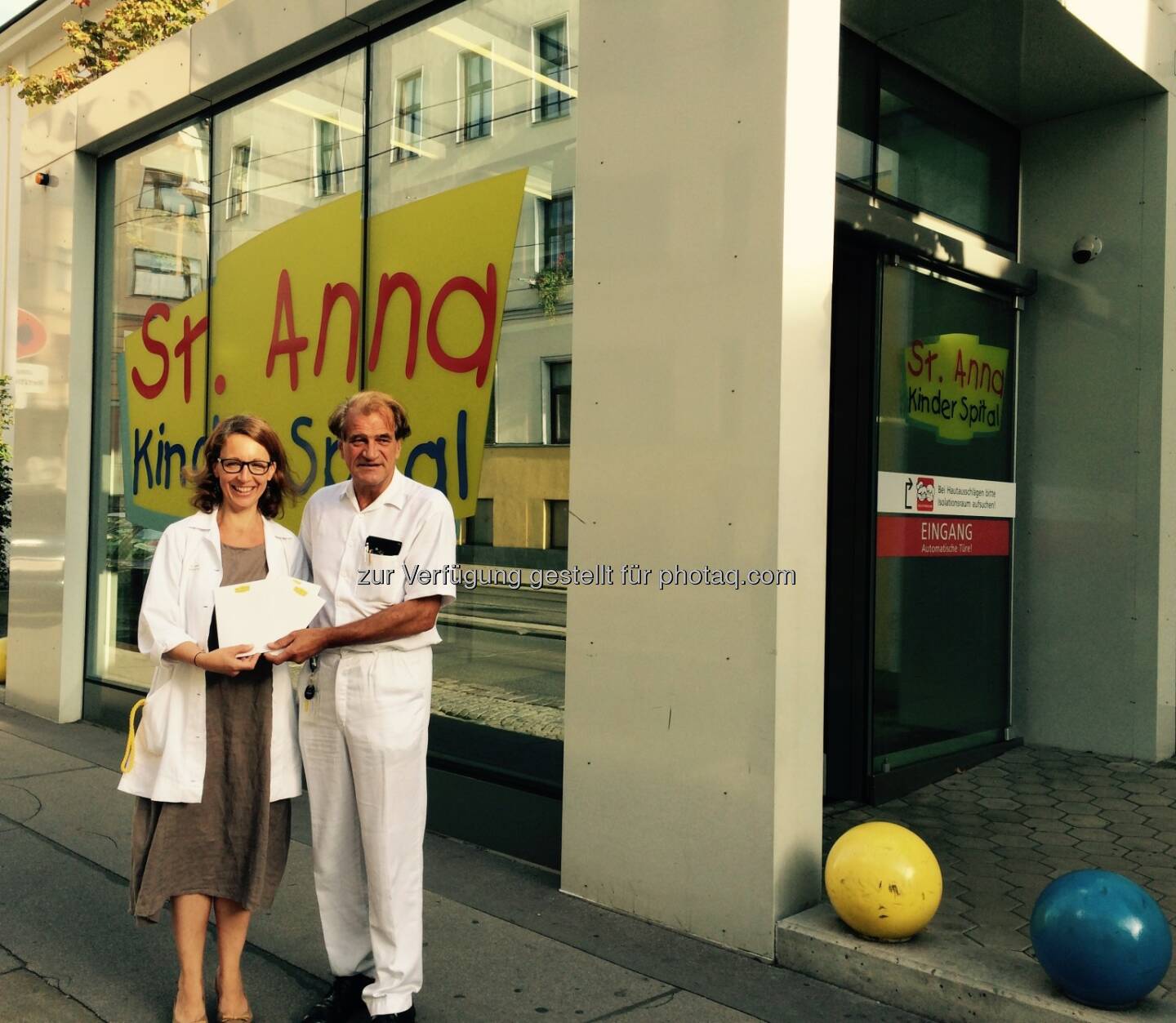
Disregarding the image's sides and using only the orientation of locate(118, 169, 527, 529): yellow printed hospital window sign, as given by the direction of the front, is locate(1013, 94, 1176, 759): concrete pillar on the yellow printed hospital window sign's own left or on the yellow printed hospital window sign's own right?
on the yellow printed hospital window sign's own left

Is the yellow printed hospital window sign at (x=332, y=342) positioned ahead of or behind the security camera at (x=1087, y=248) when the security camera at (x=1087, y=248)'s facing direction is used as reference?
ahead

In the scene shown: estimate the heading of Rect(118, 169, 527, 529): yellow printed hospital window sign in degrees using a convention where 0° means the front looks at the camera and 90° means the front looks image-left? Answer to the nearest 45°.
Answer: approximately 45°

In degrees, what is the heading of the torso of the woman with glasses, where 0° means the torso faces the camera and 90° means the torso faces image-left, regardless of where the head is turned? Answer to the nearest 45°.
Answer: approximately 0°

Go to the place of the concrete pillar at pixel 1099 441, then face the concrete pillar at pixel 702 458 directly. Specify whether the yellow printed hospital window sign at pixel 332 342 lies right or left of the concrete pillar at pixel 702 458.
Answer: right

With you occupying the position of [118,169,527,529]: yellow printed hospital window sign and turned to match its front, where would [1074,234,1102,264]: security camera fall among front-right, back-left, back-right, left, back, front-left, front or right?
back-left
